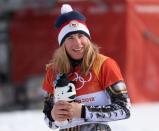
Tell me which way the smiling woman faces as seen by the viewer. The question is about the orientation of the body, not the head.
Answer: toward the camera
